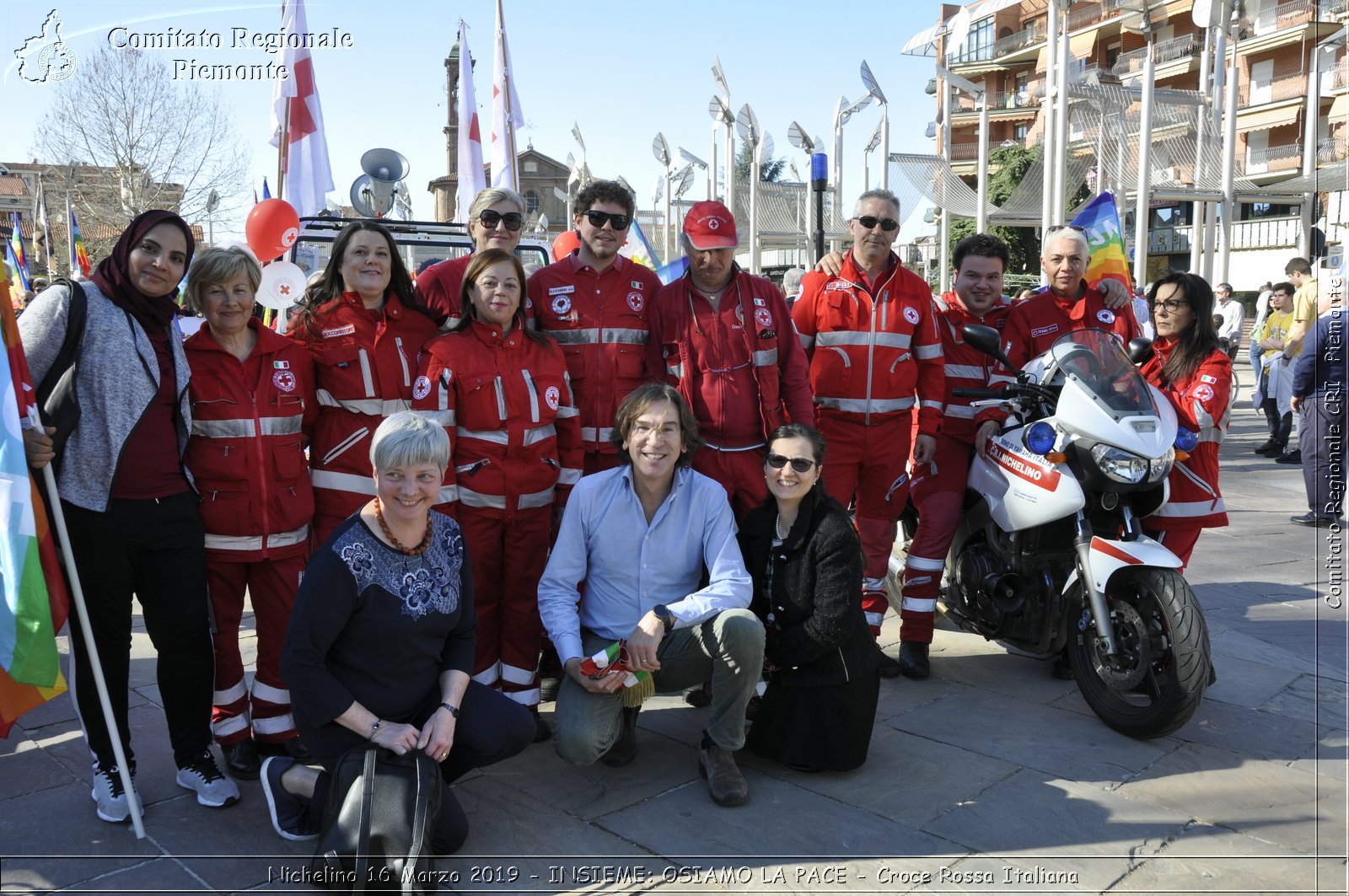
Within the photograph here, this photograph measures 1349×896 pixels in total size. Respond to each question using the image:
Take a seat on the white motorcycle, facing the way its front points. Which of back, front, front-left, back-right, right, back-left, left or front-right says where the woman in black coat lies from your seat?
right

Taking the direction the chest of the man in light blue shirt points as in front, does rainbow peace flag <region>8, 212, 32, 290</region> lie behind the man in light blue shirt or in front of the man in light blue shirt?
behind

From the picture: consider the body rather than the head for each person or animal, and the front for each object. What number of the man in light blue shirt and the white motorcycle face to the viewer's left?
0

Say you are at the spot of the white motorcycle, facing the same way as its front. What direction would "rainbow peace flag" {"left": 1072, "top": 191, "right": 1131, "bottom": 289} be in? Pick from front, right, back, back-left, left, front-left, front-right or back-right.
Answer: back-left

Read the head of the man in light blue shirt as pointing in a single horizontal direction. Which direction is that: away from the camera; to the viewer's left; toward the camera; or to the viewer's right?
toward the camera

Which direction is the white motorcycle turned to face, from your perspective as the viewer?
facing the viewer and to the right of the viewer

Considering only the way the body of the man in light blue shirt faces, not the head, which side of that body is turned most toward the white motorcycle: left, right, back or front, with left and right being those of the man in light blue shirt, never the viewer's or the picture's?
left

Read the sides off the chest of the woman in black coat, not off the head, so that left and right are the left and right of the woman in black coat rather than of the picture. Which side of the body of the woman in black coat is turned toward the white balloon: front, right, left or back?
right

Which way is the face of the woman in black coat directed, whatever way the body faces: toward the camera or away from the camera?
toward the camera

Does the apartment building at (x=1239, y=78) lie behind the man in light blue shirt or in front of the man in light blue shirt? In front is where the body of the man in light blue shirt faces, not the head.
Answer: behind

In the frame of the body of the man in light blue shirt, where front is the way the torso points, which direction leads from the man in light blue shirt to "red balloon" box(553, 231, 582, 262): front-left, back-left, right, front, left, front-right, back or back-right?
back

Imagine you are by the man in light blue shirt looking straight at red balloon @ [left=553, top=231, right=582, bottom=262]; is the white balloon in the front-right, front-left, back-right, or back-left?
front-left

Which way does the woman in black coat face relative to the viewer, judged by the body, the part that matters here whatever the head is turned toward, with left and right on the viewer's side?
facing the viewer and to the left of the viewer

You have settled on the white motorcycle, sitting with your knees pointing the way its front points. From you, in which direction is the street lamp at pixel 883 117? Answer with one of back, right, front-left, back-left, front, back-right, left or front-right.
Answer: back-left

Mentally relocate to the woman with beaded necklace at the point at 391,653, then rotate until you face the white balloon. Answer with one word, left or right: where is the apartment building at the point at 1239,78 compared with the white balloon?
right

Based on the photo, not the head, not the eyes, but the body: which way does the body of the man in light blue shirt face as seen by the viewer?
toward the camera

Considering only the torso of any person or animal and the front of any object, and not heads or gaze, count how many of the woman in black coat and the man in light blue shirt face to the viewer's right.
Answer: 0

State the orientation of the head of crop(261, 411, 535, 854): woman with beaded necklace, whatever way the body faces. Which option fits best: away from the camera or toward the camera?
toward the camera
